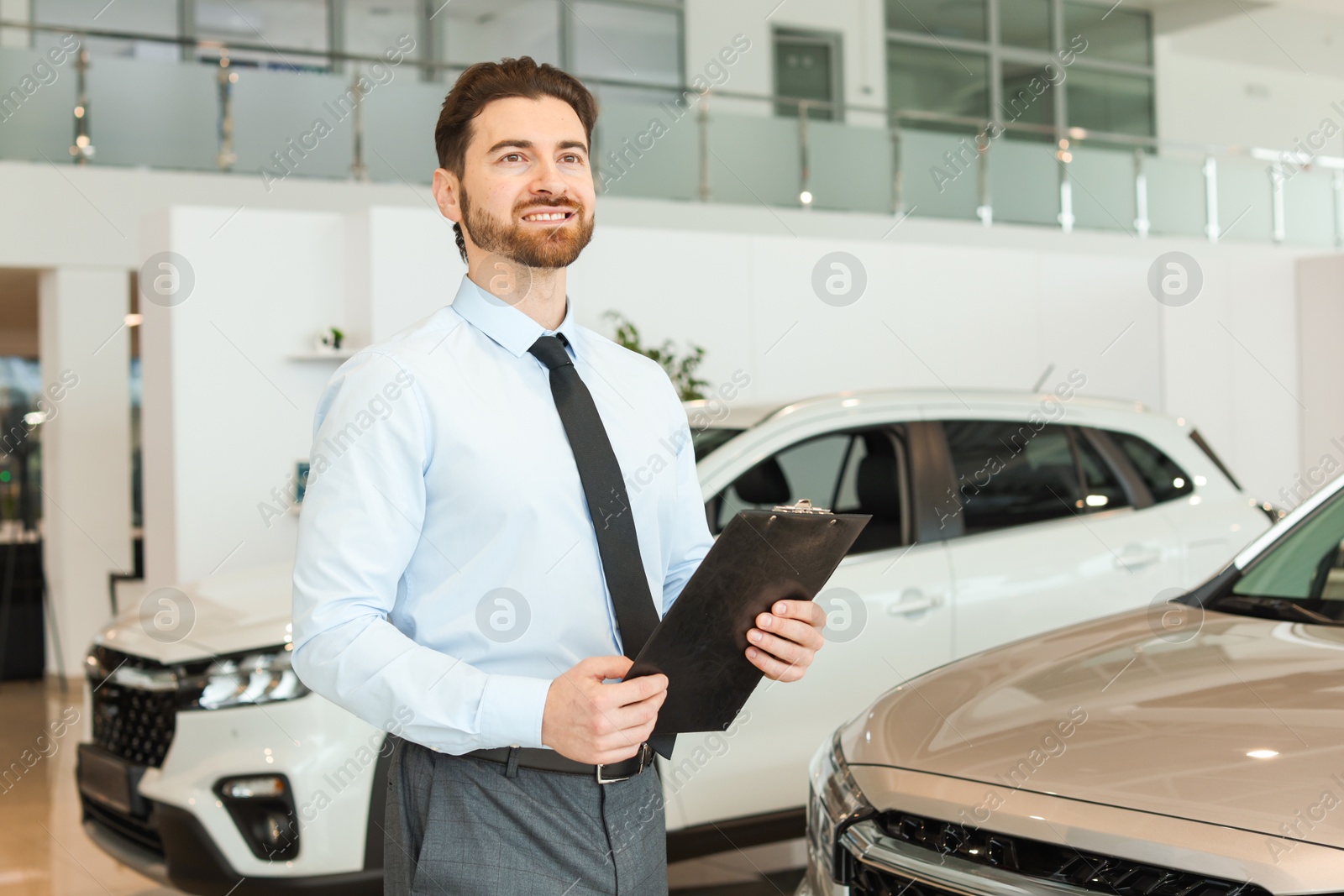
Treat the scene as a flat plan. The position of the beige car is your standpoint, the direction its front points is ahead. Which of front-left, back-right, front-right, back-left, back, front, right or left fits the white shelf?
right

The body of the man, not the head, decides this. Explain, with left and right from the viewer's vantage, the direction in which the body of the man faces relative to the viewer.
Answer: facing the viewer and to the right of the viewer

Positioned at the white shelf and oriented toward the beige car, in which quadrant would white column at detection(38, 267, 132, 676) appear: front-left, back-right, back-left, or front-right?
back-right

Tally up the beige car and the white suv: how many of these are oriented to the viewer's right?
0

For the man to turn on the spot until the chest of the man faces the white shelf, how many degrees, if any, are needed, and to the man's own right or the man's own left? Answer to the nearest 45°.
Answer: approximately 135° to the man's own left

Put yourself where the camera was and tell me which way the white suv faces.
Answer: facing the viewer and to the left of the viewer

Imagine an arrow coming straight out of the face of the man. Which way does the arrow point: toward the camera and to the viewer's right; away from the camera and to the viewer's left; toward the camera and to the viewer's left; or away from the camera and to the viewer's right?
toward the camera and to the viewer's right

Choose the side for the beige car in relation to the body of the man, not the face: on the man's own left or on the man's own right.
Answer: on the man's own left

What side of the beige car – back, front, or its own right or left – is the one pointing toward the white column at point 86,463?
right
